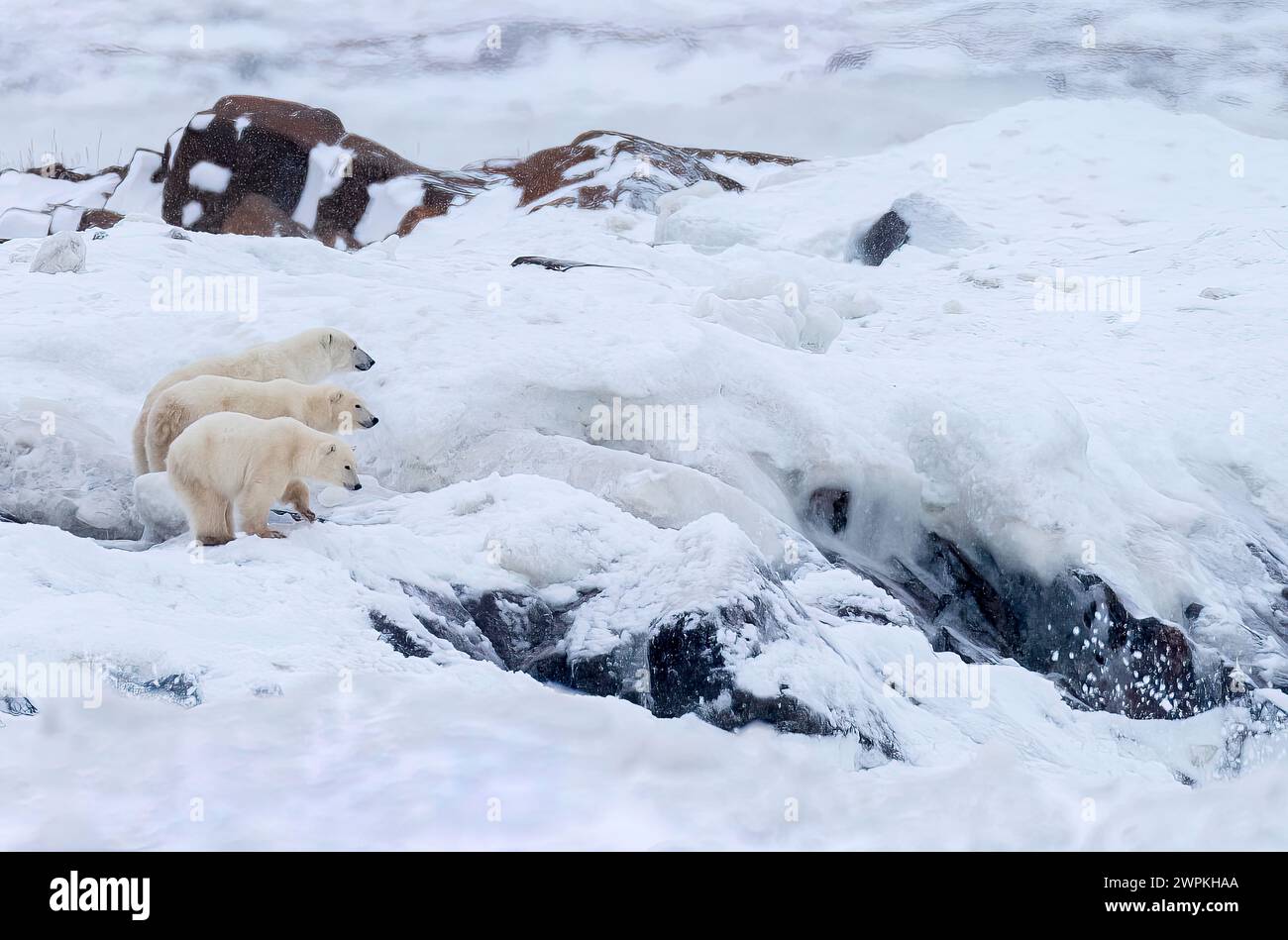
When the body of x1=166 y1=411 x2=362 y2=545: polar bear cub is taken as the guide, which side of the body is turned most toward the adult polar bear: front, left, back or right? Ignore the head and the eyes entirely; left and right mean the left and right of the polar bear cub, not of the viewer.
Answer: left

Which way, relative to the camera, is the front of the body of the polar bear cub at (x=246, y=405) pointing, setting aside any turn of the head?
to the viewer's right

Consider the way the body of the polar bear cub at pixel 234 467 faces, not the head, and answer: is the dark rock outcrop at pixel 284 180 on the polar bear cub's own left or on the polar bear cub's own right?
on the polar bear cub's own left

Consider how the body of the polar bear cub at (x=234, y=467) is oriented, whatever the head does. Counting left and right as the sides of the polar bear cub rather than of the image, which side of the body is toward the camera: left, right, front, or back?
right

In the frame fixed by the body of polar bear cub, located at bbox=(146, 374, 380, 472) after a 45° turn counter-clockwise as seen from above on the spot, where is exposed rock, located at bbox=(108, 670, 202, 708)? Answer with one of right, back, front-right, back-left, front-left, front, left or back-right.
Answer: back-right

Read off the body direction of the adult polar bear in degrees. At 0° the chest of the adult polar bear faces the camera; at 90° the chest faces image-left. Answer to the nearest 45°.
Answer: approximately 270°

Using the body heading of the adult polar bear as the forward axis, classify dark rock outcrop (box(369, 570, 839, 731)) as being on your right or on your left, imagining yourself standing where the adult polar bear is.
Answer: on your right
